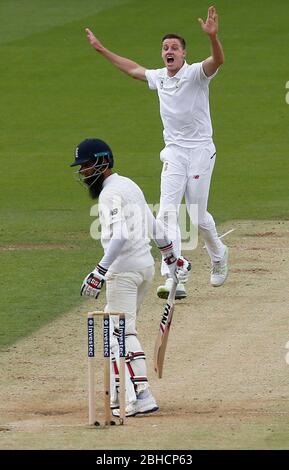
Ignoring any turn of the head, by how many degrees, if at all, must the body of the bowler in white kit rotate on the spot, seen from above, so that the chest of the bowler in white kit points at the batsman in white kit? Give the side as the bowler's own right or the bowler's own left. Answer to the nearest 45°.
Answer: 0° — they already face them

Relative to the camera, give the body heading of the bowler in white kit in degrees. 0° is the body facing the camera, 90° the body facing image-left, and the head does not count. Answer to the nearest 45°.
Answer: approximately 0°

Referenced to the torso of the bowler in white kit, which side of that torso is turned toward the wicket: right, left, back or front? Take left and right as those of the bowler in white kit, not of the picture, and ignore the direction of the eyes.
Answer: front
